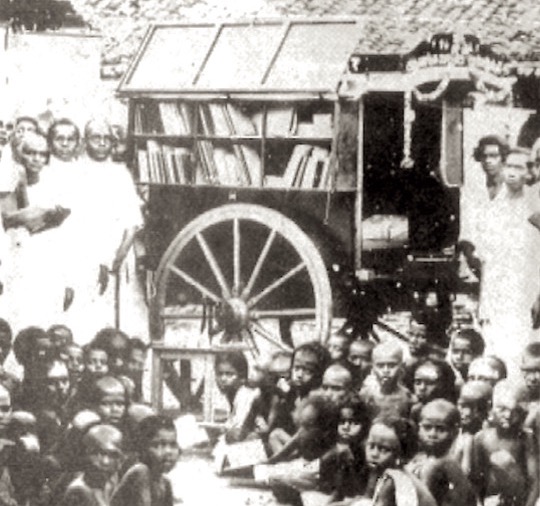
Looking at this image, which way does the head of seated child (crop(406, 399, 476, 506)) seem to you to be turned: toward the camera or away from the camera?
toward the camera

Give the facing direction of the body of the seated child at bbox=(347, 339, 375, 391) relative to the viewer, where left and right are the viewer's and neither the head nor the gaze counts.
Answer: facing the viewer

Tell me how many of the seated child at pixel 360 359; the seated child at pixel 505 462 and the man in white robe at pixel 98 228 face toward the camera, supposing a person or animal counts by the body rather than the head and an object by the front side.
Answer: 3

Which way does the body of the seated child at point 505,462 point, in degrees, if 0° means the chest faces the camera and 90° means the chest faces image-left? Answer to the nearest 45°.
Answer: approximately 0°

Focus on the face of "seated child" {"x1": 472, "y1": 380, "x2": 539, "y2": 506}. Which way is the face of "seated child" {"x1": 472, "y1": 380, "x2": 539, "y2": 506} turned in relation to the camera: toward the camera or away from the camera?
toward the camera

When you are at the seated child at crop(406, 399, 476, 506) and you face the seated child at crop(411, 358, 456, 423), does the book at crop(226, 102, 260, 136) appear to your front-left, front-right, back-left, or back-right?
front-left

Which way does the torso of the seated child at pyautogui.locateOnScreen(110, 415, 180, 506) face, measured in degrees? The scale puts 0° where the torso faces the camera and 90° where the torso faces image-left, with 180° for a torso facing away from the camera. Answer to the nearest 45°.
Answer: approximately 315°

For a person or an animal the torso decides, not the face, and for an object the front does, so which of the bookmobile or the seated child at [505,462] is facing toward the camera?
the seated child

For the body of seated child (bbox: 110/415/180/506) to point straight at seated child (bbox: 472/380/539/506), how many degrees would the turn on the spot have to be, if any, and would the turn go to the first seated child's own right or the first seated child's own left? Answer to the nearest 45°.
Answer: approximately 45° to the first seated child's own left

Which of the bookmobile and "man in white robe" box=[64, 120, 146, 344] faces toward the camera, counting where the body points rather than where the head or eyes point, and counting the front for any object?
the man in white robe

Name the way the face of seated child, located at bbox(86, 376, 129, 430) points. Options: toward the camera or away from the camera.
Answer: toward the camera

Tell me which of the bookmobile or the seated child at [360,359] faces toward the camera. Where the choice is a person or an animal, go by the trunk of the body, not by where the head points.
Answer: the seated child

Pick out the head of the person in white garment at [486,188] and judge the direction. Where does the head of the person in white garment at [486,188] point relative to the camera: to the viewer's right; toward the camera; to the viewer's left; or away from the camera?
toward the camera

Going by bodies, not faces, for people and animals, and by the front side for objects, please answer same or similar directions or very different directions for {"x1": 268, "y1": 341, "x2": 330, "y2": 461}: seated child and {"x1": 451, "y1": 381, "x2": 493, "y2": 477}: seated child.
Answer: same or similar directions

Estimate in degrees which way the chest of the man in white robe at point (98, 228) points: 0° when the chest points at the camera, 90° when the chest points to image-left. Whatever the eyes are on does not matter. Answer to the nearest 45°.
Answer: approximately 0°

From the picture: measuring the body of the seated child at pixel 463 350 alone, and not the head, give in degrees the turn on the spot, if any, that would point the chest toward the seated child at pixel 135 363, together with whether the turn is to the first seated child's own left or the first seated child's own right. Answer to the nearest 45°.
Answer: approximately 45° to the first seated child's own right

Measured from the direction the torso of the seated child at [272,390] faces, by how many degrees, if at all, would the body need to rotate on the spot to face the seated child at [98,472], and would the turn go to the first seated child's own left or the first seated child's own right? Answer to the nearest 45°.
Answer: approximately 45° to the first seated child's own right
